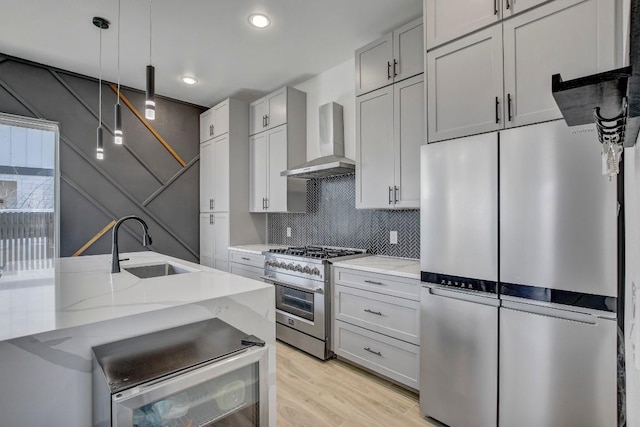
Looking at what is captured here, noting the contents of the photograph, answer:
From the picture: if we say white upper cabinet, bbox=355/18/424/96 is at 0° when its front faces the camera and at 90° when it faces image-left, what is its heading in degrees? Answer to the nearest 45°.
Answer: approximately 45°

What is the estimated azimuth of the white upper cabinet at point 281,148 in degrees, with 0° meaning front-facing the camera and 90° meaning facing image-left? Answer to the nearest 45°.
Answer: approximately 45°

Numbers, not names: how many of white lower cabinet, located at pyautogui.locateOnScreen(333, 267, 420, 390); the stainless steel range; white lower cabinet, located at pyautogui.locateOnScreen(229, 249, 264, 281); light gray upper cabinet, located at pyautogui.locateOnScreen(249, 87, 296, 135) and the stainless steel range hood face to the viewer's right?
0

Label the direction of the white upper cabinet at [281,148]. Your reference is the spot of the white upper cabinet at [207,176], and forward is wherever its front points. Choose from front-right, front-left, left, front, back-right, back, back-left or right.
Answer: left

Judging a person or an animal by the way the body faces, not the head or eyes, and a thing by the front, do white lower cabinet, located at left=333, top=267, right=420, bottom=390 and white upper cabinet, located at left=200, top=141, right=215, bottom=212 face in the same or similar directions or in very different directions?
same or similar directions

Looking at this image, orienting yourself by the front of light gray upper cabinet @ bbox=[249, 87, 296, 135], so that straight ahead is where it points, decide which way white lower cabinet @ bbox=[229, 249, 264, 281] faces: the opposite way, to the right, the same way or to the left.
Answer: the same way

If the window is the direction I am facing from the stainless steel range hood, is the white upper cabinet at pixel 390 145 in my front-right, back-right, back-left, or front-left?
back-left

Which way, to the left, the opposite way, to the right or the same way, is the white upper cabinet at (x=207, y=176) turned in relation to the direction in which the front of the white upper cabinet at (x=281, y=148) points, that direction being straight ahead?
the same way

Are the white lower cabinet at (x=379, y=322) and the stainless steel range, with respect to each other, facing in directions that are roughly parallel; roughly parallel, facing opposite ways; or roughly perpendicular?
roughly parallel

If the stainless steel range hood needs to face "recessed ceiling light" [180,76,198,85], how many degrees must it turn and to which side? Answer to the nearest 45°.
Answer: approximately 45° to its right

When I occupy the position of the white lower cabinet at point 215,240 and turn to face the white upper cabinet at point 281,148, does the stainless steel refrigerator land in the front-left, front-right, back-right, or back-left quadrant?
front-right

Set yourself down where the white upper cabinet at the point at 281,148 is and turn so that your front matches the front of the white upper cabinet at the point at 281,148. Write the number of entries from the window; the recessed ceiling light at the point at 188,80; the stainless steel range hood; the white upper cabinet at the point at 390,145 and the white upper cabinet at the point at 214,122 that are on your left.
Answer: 2

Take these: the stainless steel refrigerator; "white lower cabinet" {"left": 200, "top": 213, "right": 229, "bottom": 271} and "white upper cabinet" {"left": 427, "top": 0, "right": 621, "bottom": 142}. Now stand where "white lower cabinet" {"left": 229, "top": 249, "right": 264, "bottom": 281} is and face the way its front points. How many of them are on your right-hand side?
1

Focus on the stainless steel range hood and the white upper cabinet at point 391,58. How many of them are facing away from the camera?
0

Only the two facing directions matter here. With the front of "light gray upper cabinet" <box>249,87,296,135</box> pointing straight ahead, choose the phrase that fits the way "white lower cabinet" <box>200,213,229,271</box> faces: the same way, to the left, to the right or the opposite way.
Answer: the same way

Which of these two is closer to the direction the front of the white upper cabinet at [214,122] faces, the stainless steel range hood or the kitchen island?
the kitchen island

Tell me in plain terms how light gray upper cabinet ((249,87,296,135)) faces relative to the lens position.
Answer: facing the viewer and to the left of the viewer

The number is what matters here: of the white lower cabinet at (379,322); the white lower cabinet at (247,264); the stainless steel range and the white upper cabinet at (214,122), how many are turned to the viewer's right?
0
